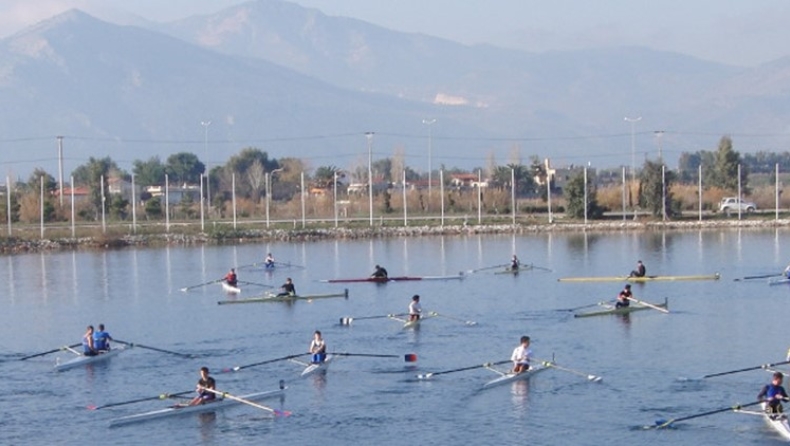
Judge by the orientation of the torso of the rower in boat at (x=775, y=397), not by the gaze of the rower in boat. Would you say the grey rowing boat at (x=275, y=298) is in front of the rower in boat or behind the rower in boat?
behind

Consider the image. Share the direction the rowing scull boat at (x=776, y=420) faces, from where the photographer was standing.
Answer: facing away from the viewer and to the left of the viewer

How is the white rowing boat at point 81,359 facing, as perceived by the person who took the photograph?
facing the viewer and to the left of the viewer

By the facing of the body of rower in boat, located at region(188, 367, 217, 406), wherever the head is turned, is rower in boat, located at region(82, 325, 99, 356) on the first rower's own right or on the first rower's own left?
on the first rower's own right

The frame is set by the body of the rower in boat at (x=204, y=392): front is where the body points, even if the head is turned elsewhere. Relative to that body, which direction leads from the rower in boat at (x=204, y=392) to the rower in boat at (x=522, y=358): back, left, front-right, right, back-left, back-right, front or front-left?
back-left
